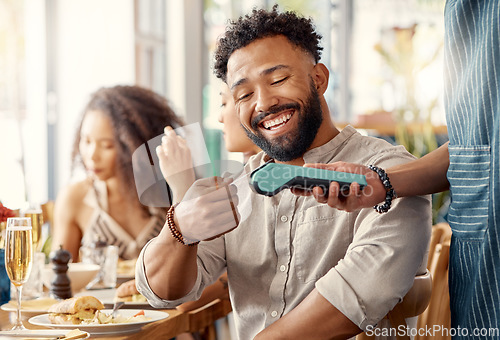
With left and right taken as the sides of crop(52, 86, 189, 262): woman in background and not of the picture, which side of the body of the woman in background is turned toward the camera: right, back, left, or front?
front

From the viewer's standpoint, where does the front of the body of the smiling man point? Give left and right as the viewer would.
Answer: facing the viewer and to the left of the viewer

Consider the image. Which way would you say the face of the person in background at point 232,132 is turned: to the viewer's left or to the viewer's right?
to the viewer's left

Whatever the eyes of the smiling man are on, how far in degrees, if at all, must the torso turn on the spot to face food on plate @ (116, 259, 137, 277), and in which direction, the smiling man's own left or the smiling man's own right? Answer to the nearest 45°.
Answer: approximately 90° to the smiling man's own right

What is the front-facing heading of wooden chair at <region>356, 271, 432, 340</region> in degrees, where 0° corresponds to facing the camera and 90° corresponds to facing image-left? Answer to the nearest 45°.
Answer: approximately 45°

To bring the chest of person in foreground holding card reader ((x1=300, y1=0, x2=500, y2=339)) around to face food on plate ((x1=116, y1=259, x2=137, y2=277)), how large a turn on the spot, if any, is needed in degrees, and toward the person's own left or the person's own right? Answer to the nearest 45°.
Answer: approximately 90° to the person's own right
